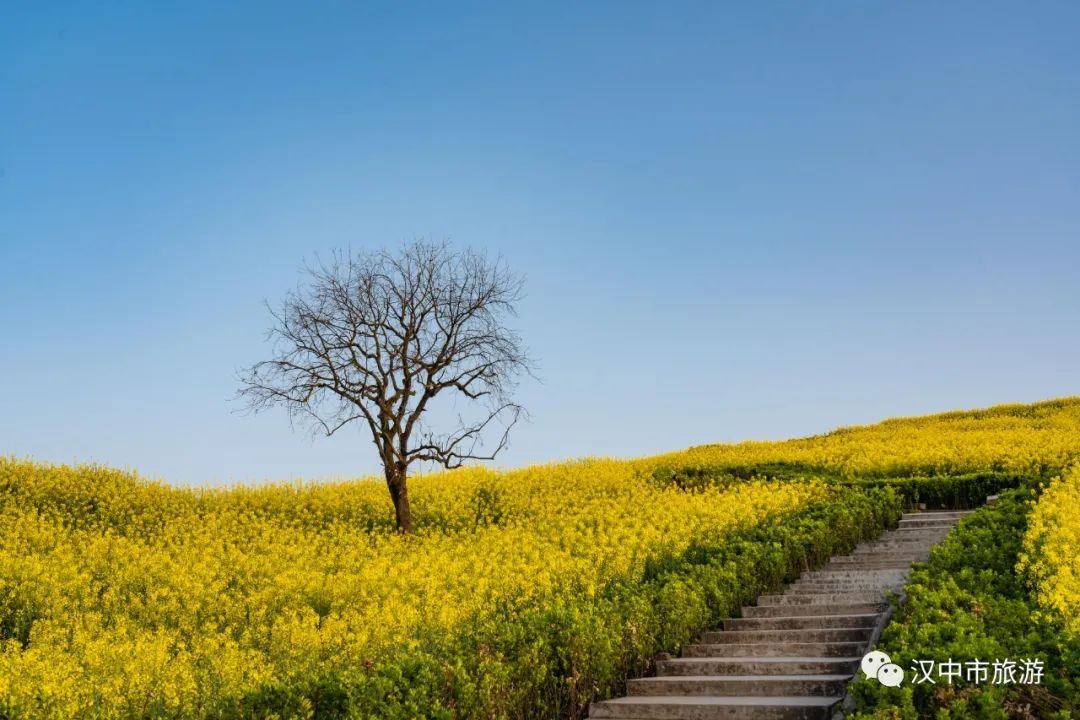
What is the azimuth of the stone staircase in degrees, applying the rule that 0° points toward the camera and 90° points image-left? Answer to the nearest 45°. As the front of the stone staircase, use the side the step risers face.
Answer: approximately 0°
